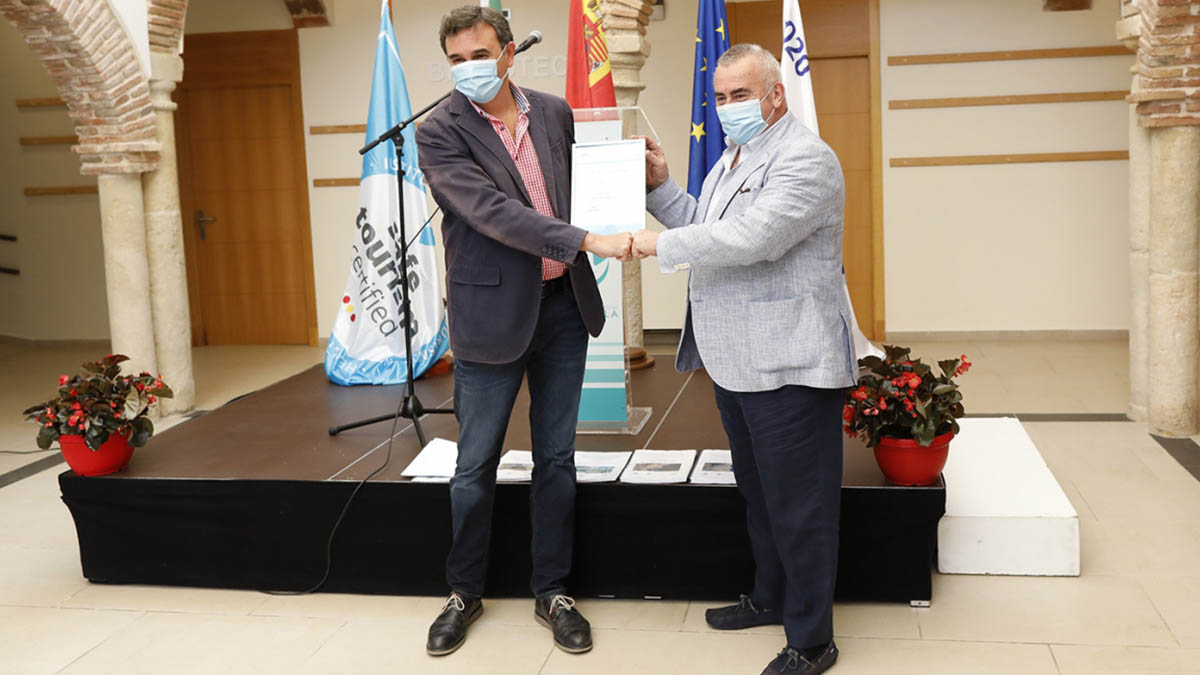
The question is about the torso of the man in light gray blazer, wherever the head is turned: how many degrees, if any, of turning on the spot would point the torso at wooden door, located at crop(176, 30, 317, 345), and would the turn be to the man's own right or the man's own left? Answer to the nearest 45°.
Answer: approximately 90° to the man's own right

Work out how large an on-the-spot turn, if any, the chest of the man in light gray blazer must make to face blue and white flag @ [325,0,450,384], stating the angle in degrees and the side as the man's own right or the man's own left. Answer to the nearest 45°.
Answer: approximately 90° to the man's own right

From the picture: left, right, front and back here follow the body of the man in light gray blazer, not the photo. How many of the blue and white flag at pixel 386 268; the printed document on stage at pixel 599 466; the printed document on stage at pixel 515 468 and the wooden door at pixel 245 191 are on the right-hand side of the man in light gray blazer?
4

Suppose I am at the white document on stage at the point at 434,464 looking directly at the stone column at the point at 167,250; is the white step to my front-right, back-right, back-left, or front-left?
back-right

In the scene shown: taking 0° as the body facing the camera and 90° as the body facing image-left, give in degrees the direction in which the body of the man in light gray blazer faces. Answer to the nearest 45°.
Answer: approximately 45°

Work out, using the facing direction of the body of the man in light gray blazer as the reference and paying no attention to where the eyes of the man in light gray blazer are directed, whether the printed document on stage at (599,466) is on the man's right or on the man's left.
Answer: on the man's right

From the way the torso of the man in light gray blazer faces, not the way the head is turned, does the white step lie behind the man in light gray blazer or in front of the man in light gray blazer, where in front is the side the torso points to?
behind

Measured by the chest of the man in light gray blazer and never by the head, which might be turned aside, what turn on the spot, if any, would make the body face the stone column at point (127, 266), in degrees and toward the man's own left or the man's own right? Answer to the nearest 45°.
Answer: approximately 90° to the man's own right

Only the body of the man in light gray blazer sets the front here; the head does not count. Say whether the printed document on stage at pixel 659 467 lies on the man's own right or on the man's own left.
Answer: on the man's own right

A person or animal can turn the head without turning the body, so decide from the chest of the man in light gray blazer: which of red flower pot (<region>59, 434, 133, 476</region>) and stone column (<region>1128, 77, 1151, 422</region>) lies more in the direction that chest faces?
the red flower pot

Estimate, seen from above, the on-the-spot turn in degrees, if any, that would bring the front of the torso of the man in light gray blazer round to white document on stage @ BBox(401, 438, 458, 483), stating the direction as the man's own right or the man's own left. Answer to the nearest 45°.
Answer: approximately 90° to the man's own right

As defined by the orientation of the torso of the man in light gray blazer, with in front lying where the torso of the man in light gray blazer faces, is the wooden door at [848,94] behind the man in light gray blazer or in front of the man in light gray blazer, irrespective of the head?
behind

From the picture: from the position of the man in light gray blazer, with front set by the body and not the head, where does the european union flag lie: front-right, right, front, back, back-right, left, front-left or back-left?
back-right
